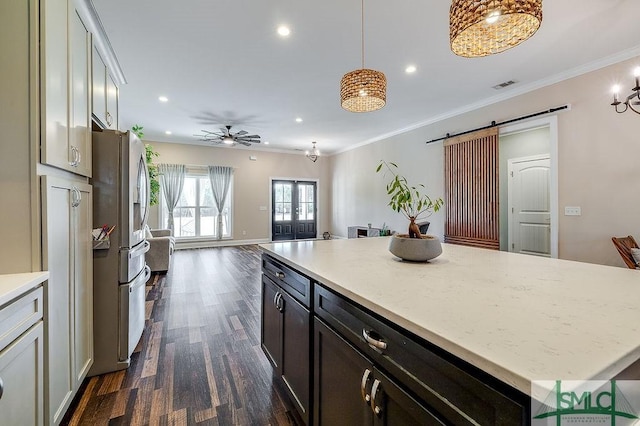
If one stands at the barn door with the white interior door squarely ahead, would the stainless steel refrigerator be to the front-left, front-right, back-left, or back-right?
back-right

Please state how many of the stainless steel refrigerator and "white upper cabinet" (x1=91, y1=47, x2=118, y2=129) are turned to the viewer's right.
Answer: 2

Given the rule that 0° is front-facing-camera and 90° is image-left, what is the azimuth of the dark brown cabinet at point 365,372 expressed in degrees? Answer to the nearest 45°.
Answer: approximately 45°

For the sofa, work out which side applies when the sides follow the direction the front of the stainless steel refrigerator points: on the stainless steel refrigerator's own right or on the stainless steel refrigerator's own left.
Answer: on the stainless steel refrigerator's own left

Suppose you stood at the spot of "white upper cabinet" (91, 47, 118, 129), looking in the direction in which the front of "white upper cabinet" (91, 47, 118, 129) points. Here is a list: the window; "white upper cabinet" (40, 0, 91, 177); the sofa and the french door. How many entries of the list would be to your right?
1

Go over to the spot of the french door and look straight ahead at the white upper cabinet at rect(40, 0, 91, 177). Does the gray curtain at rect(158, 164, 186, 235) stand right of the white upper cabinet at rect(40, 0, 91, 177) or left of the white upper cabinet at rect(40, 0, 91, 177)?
right

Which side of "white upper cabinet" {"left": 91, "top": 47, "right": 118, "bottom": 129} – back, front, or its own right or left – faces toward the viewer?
right

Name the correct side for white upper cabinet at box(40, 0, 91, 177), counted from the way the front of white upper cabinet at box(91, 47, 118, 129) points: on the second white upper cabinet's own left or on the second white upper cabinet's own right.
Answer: on the second white upper cabinet's own right

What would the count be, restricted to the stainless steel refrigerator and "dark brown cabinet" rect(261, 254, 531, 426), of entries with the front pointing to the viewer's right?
1

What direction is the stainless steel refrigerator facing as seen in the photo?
to the viewer's right

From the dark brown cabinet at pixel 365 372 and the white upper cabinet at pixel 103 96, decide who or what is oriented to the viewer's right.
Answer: the white upper cabinet

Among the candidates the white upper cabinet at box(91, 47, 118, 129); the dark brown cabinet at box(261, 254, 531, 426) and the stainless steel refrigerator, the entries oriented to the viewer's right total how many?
2
